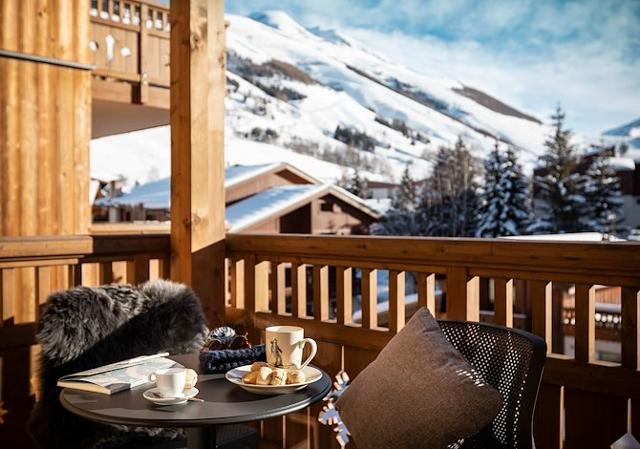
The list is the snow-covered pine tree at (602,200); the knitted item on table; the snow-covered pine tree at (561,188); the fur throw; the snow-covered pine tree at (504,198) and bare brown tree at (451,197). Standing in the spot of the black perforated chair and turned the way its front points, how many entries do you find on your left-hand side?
0

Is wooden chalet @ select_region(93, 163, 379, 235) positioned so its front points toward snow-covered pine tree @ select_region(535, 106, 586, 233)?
no

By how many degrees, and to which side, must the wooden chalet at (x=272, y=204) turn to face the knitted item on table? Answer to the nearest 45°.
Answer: approximately 45° to its right

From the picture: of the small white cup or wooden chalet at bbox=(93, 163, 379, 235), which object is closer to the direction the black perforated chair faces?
the small white cup

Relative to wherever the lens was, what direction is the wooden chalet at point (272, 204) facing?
facing the viewer and to the right of the viewer

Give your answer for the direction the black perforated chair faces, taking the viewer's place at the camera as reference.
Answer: facing the viewer and to the left of the viewer

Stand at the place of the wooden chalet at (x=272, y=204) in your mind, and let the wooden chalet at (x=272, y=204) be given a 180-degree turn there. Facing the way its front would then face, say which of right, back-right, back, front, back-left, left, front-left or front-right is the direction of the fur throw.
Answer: back-left

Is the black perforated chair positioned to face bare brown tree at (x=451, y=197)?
no

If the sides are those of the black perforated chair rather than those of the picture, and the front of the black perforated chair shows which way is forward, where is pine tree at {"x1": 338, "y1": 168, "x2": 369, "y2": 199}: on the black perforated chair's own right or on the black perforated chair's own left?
on the black perforated chair's own right

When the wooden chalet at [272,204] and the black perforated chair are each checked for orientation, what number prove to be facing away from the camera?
0

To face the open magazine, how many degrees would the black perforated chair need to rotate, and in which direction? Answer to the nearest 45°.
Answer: approximately 45° to its right

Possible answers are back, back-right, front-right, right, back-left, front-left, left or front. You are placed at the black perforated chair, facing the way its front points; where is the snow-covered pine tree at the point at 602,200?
back-right

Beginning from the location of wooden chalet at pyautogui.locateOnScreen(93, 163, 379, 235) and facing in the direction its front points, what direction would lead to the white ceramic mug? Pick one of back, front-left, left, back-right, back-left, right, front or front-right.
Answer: front-right

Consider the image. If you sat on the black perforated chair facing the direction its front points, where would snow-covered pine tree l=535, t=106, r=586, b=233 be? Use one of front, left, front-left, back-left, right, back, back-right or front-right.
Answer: back-right

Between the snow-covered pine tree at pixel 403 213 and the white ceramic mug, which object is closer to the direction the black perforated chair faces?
the white ceramic mug

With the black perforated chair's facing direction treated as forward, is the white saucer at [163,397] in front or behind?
in front

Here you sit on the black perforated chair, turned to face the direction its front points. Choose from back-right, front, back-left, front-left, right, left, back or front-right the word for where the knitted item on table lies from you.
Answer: front-right

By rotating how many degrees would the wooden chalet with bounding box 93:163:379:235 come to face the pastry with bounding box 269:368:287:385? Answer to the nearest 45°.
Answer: approximately 45° to its right

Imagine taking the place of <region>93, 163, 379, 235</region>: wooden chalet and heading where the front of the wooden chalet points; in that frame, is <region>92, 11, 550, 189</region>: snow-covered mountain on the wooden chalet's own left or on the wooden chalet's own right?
on the wooden chalet's own left
